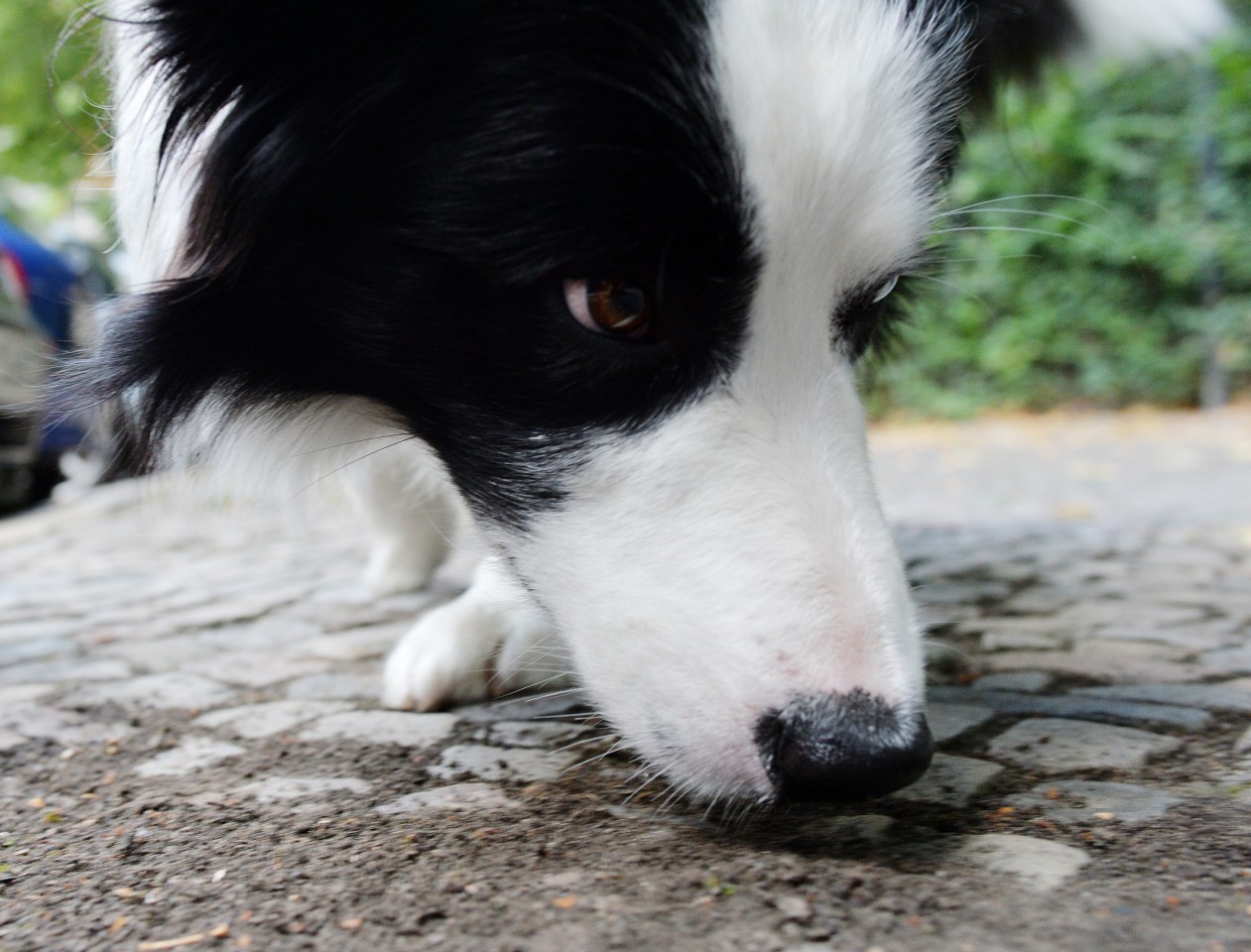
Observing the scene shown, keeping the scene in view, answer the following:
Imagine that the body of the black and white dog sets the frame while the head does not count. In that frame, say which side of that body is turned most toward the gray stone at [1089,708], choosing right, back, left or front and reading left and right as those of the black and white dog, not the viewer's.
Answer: left

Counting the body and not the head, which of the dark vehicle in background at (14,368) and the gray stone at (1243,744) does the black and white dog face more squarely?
the gray stone

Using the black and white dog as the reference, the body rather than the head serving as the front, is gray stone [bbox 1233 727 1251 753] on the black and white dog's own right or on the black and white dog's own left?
on the black and white dog's own left

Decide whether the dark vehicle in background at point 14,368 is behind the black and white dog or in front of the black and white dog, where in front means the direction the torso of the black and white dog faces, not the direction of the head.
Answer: behind

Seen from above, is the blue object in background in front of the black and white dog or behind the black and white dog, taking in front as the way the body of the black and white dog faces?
behind

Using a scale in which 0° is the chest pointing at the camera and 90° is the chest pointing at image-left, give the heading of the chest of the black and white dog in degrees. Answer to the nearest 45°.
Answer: approximately 315°
